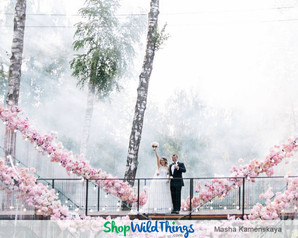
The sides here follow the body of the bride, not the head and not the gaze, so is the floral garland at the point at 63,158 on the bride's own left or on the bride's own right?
on the bride's own right

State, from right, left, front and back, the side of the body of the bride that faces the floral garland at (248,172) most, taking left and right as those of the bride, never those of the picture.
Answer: left

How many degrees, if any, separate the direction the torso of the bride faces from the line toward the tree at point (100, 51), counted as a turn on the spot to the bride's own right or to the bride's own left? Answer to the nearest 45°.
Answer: approximately 180°

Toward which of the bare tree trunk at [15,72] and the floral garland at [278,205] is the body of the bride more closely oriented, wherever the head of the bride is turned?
the floral garland

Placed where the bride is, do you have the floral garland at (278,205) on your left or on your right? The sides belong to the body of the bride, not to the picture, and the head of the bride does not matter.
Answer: on your left

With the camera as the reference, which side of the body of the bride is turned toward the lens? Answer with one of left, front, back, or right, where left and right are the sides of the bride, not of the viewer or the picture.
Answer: front

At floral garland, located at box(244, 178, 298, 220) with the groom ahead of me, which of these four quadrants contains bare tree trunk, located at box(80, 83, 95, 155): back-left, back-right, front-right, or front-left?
front-right

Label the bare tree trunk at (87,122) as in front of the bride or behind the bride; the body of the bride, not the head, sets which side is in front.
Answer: behind

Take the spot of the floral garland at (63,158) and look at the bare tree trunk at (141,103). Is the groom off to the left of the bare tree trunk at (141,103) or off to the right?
right

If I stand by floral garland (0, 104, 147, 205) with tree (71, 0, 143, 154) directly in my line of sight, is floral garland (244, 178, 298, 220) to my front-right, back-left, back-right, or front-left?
back-right
